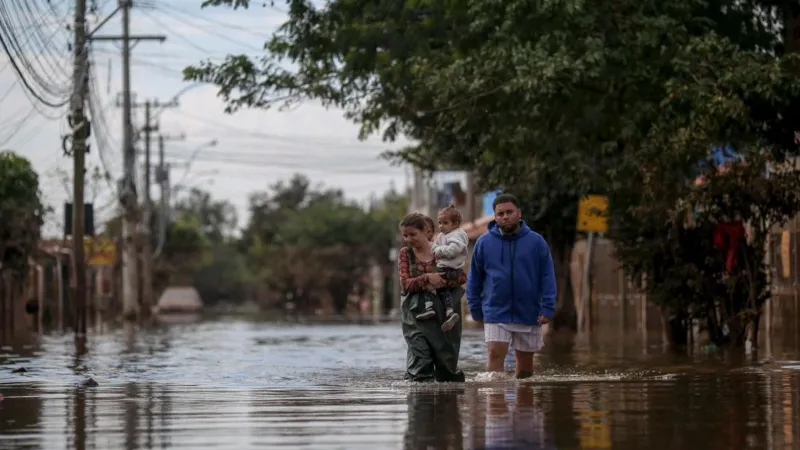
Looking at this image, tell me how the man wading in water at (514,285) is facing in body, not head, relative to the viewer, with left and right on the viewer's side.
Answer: facing the viewer

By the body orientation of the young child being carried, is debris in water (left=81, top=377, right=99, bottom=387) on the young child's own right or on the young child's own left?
on the young child's own right

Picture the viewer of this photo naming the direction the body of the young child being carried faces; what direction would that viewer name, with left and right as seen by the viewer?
facing the viewer and to the left of the viewer

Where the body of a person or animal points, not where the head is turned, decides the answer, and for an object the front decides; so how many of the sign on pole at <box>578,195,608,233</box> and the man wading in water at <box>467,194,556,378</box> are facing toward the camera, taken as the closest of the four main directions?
2

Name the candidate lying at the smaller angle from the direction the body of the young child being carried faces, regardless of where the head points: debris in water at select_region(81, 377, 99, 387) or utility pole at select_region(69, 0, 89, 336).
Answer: the debris in water

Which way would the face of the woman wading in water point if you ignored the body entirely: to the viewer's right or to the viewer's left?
to the viewer's left

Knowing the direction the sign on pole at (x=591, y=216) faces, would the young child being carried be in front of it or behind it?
in front

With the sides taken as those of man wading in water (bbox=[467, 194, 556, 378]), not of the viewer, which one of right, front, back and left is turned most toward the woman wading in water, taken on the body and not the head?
right

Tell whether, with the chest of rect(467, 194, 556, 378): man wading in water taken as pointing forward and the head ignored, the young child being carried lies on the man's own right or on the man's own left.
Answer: on the man's own right

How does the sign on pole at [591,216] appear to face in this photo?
toward the camera

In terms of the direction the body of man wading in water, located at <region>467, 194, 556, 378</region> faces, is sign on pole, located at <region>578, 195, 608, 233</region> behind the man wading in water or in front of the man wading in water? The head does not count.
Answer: behind
